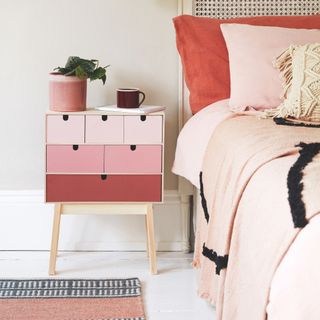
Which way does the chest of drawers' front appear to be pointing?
toward the camera

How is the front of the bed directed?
toward the camera

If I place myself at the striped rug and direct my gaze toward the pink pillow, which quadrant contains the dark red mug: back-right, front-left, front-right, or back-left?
front-left

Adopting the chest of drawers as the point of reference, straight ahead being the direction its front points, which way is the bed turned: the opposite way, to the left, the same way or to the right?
the same way

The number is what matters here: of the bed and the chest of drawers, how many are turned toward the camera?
2
